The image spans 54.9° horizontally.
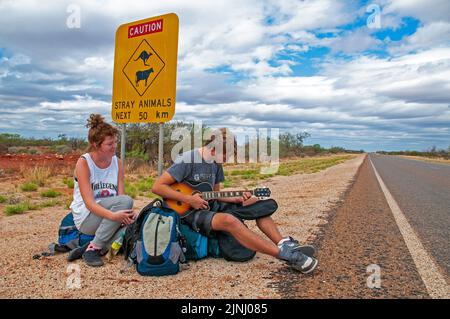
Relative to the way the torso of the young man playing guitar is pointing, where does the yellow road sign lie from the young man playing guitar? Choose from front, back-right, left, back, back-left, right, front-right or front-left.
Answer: back

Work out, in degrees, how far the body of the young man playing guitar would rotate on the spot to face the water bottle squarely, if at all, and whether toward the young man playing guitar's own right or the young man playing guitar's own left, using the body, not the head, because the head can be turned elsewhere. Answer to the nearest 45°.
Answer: approximately 135° to the young man playing guitar's own right

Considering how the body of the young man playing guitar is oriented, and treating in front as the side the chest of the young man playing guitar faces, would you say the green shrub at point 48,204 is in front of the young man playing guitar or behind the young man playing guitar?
behind

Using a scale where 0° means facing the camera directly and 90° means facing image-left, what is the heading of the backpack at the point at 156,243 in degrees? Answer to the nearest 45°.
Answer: approximately 0°

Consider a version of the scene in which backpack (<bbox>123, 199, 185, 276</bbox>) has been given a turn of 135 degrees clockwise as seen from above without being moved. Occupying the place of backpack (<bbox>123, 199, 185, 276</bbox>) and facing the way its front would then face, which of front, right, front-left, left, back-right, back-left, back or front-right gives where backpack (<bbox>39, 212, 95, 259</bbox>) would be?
front

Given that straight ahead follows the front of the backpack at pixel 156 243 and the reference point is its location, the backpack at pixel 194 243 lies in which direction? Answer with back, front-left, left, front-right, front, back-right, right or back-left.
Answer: back-left

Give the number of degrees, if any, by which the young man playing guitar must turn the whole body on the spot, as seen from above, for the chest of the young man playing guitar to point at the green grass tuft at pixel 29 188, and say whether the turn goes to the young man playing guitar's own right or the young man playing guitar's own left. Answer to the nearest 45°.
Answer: approximately 180°

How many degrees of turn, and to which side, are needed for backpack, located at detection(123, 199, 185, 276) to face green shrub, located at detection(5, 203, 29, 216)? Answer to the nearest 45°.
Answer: approximately 135° to its right

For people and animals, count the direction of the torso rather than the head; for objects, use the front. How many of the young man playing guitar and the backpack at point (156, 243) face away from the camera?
0

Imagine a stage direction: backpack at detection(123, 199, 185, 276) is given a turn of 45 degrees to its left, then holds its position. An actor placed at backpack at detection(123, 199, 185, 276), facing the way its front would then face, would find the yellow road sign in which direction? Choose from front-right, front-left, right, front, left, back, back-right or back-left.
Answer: back-left

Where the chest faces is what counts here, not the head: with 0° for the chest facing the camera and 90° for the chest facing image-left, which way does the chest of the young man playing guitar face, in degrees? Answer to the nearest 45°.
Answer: approximately 315°
